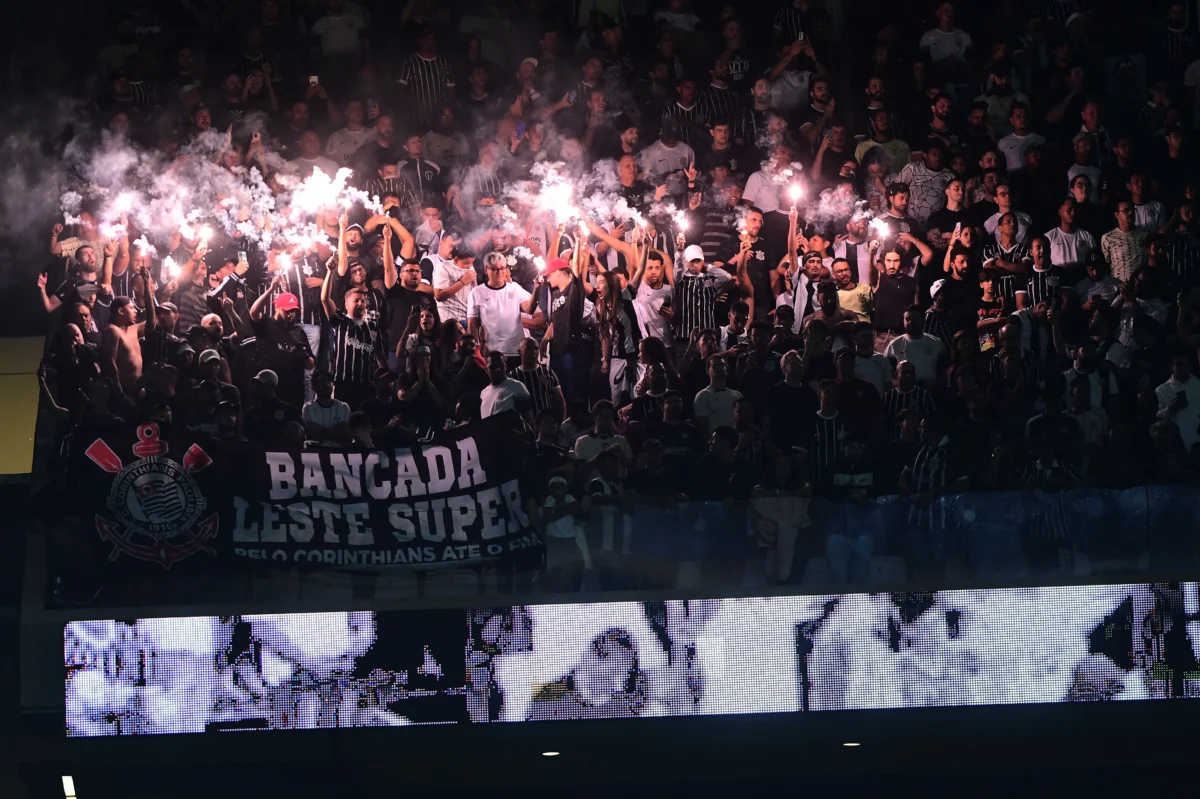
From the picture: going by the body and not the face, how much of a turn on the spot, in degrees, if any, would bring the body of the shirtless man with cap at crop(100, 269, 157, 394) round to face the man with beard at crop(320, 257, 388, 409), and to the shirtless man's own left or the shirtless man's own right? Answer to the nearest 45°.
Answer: approximately 45° to the shirtless man's own left

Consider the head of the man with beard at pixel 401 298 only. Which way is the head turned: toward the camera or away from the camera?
toward the camera

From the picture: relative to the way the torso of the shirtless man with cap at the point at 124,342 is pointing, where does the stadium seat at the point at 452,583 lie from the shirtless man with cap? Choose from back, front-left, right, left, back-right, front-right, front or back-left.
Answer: front

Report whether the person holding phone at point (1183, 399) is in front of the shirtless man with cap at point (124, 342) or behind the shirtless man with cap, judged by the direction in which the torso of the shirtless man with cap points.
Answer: in front

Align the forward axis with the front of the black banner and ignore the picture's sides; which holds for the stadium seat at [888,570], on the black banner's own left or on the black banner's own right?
on the black banner's own left

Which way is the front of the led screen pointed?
toward the camera

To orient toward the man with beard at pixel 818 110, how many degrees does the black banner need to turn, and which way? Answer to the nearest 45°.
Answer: approximately 90° to its left

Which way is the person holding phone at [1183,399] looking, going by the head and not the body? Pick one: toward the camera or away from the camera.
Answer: toward the camera

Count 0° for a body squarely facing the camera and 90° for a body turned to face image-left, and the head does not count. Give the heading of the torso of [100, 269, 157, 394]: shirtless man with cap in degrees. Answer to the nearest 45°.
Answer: approximately 315°

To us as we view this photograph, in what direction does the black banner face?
facing the viewer

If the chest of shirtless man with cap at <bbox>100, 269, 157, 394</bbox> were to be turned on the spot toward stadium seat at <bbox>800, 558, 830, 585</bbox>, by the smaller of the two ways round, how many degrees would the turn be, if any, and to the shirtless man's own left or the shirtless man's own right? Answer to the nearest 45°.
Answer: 0° — they already face it

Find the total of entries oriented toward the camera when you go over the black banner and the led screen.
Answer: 2
